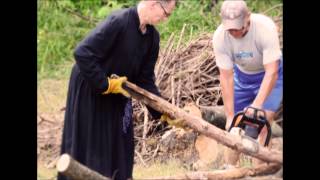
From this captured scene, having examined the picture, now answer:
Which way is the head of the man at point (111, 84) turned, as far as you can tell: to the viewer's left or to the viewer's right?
to the viewer's right

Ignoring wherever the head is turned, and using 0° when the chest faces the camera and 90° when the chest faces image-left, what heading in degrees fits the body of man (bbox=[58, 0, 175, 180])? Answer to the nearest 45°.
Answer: approximately 315°

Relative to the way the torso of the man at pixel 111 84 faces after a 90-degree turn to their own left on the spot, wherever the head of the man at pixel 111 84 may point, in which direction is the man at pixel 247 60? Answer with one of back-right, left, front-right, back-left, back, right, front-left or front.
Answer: front-right
